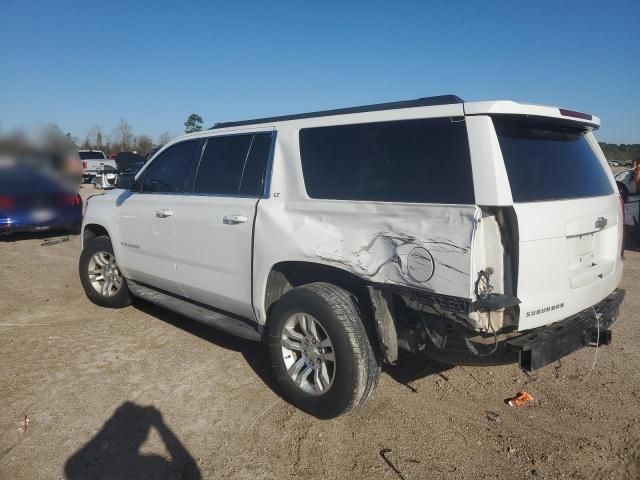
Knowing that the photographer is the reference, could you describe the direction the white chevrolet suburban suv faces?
facing away from the viewer and to the left of the viewer

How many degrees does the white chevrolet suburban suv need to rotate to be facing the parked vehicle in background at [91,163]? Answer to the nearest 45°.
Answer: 0° — it already faces it

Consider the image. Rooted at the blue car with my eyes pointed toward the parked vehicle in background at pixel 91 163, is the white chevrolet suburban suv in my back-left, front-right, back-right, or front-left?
back-right

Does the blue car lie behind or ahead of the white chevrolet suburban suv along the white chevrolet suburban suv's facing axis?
ahead
